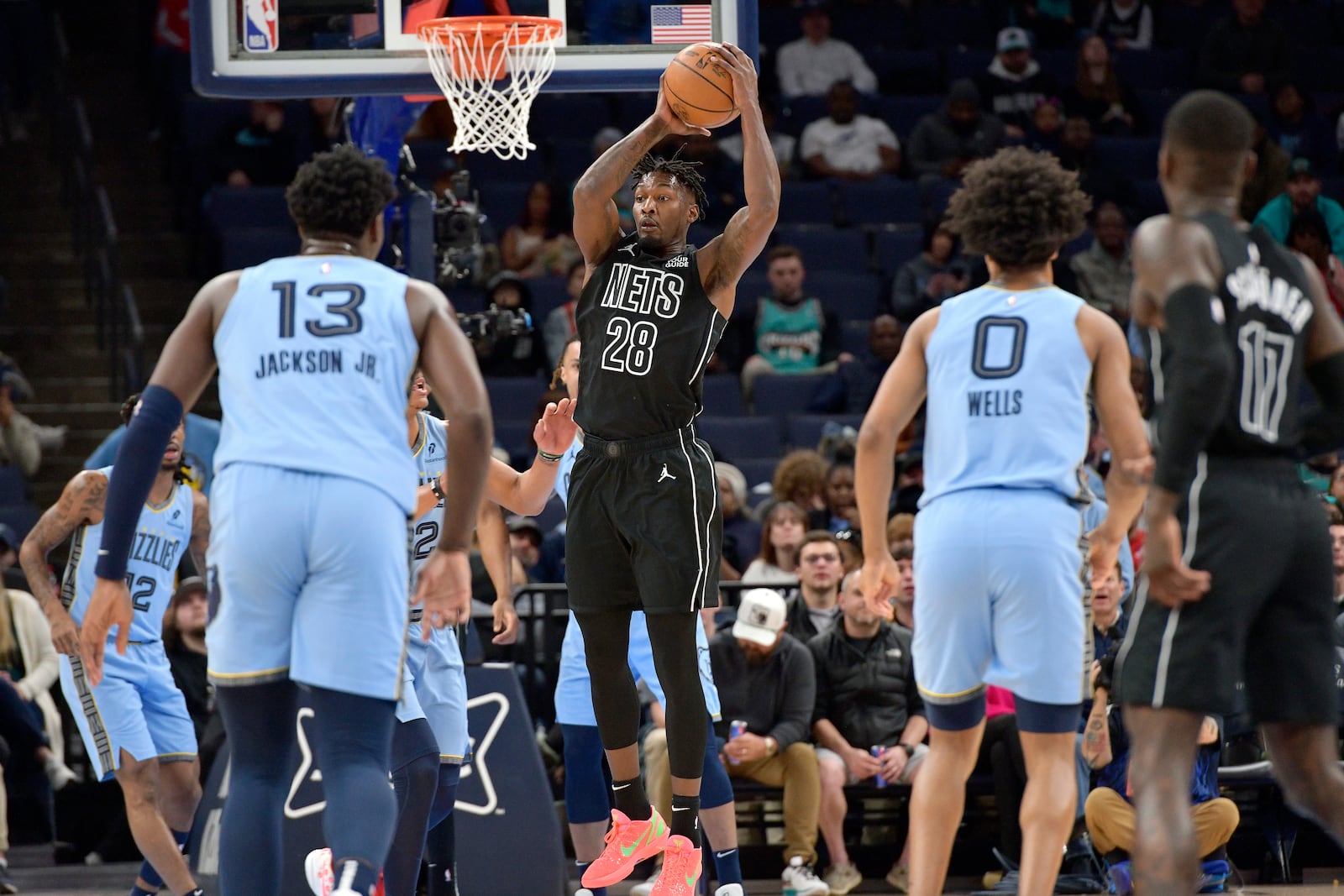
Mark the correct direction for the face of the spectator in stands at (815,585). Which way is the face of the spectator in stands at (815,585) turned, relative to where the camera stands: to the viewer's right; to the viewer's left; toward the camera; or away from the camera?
toward the camera

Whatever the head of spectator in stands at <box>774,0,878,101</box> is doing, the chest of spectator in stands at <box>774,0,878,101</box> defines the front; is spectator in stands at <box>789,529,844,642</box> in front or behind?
in front

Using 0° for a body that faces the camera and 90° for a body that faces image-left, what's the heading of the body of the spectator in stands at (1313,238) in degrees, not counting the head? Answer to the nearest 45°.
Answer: approximately 45°

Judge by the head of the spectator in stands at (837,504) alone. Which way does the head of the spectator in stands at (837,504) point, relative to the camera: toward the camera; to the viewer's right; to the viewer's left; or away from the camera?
toward the camera

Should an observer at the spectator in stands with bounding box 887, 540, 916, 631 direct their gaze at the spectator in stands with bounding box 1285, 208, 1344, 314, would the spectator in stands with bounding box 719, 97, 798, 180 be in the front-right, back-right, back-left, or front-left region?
front-left

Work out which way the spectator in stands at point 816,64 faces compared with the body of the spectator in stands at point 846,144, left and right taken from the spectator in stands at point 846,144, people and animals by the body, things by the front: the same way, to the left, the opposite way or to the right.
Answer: the same way

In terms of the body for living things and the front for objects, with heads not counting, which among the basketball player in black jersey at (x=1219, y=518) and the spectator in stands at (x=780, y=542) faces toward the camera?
the spectator in stands

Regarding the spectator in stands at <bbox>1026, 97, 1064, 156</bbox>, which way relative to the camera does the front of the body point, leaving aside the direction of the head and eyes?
toward the camera

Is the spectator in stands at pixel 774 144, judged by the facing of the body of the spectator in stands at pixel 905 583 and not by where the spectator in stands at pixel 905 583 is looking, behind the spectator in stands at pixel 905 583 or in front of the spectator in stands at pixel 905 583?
behind

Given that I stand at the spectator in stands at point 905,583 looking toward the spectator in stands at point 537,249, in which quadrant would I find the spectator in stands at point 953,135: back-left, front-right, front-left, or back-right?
front-right

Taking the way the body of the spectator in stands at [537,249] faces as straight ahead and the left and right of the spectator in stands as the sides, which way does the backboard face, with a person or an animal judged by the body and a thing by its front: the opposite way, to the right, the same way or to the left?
the same way

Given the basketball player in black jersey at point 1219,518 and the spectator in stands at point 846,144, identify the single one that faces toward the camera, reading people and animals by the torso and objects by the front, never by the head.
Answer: the spectator in stands

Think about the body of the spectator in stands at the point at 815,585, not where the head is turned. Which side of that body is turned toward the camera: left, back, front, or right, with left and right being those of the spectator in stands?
front

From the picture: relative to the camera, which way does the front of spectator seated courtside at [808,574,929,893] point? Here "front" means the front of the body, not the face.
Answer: toward the camera

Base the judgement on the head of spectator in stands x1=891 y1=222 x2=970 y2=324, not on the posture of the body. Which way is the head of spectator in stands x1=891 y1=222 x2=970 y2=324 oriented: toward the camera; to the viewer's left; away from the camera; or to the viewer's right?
toward the camera

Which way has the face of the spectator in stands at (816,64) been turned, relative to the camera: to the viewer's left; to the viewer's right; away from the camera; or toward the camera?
toward the camera
